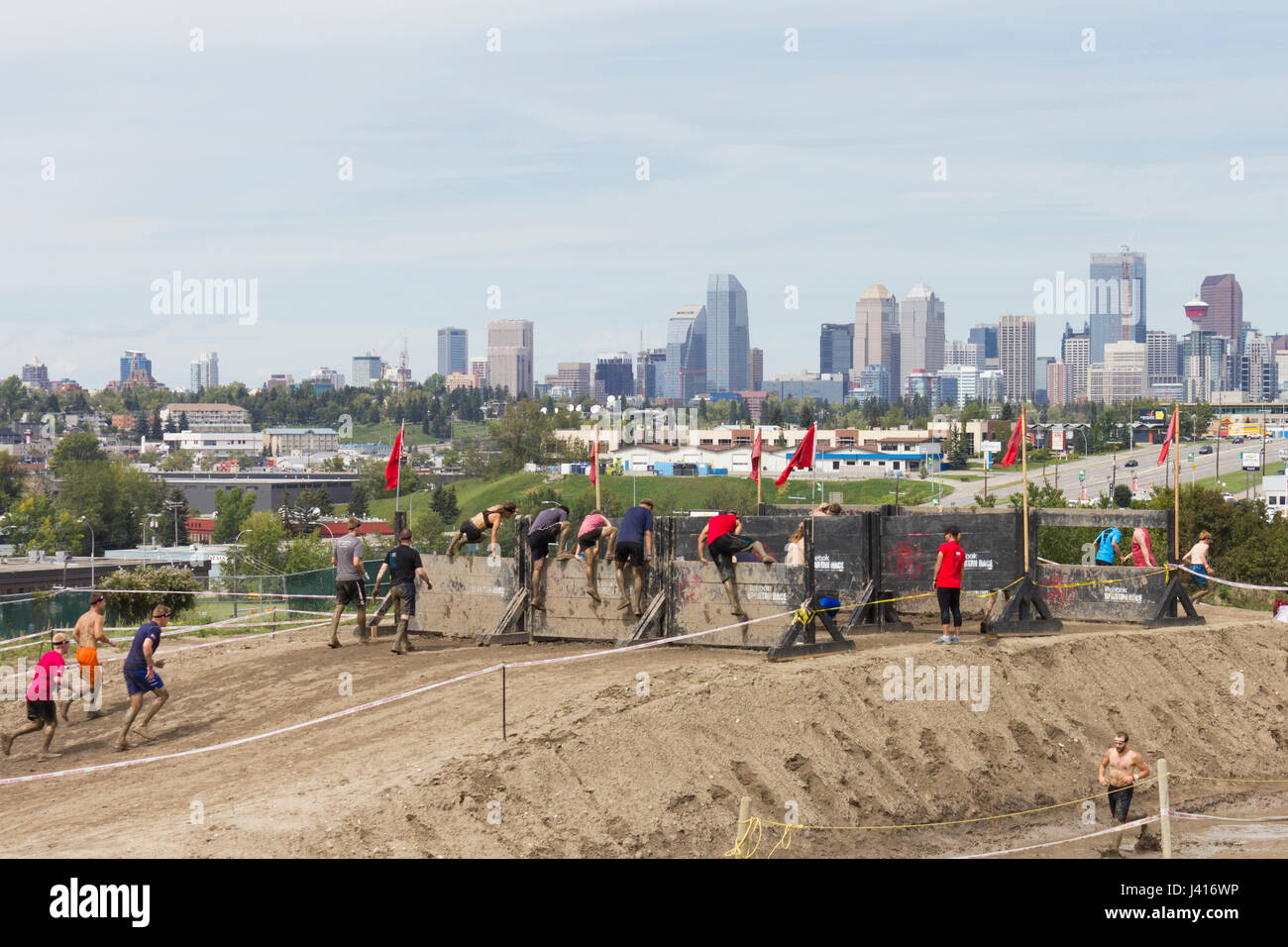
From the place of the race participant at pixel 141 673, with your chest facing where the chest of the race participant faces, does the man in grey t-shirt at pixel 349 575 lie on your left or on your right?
on your left

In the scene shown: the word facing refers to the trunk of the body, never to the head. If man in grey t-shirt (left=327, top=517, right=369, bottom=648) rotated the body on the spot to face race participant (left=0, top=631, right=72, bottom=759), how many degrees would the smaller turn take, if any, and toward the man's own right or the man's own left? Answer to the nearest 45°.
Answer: approximately 180°

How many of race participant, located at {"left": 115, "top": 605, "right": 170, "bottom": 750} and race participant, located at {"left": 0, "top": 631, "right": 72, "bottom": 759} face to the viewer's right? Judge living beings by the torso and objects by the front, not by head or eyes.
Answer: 2

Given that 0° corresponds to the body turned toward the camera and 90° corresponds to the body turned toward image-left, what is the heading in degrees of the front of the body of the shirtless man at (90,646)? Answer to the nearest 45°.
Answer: approximately 225°

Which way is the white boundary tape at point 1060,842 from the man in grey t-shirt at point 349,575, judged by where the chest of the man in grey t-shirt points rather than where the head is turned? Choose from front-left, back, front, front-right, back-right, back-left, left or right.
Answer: right

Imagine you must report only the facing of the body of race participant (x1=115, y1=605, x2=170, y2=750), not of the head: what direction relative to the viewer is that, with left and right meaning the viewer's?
facing to the right of the viewer

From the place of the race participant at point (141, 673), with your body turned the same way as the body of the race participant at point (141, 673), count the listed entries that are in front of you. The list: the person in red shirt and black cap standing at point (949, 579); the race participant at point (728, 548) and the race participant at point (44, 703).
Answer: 2

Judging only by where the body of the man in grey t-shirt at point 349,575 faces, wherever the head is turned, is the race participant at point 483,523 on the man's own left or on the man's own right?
on the man's own right

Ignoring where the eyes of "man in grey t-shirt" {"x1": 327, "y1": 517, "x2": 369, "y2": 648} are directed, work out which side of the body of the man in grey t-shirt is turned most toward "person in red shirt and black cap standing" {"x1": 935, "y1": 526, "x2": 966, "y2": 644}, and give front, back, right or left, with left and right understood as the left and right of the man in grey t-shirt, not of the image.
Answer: right

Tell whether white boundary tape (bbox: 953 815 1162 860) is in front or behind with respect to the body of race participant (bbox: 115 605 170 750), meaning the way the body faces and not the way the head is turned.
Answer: in front

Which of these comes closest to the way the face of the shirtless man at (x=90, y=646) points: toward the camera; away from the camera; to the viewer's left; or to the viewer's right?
to the viewer's right

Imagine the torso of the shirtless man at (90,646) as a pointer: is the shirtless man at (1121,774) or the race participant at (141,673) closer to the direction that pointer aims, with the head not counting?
the shirtless man

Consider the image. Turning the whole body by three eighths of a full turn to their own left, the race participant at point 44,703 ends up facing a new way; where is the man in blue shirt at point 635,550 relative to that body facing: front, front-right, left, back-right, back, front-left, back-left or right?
back-right

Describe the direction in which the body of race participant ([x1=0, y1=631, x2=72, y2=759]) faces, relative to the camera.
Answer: to the viewer's right

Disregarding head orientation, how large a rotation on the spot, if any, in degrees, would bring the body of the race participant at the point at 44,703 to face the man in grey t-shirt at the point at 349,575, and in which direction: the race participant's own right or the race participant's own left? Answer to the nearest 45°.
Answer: approximately 45° to the race participant's own left

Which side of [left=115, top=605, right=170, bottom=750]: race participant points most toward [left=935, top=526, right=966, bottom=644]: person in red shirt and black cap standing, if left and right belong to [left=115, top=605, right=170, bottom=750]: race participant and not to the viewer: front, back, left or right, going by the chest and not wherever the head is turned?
front
